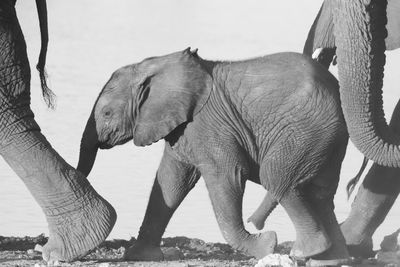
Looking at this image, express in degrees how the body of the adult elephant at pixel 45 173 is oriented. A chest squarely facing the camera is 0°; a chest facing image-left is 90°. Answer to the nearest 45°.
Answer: approximately 90°

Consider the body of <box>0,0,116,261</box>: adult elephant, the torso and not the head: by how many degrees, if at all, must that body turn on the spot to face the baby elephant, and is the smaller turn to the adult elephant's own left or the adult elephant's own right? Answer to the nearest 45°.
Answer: approximately 180°

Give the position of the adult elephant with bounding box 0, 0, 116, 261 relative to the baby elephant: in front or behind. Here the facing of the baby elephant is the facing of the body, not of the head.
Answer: in front

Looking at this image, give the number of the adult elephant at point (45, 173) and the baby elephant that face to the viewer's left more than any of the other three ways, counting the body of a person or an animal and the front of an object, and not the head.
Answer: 2

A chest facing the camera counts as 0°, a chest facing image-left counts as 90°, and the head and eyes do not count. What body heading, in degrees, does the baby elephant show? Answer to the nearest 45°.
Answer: approximately 90°

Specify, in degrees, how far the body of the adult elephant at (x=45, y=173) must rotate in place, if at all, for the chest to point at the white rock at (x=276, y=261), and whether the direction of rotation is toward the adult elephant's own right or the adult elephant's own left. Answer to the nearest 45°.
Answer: approximately 135° to the adult elephant's own left
